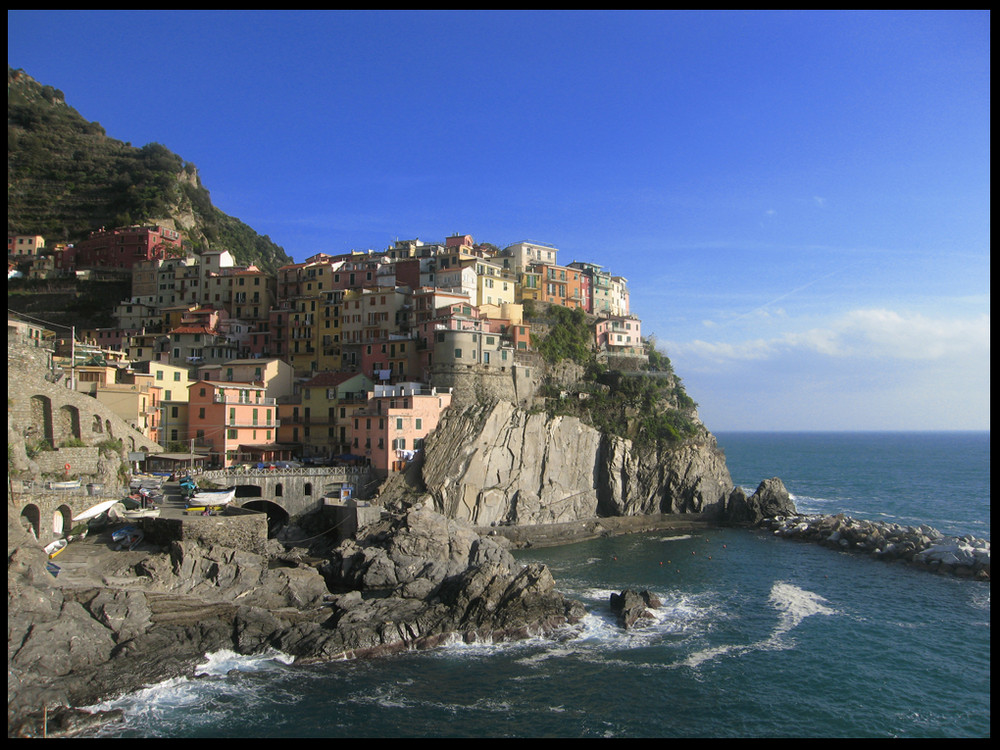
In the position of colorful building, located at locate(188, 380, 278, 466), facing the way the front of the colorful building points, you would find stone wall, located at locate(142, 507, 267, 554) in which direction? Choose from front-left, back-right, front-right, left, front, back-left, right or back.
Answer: front-right

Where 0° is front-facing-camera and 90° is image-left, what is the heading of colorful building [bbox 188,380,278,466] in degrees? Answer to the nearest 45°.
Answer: approximately 315°

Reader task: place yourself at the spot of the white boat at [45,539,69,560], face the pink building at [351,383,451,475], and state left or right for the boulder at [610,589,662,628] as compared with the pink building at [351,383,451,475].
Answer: right

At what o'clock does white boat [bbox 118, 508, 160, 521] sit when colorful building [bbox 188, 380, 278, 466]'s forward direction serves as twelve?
The white boat is roughly at 2 o'clock from the colorful building.

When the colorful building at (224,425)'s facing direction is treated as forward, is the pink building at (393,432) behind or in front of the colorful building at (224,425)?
in front

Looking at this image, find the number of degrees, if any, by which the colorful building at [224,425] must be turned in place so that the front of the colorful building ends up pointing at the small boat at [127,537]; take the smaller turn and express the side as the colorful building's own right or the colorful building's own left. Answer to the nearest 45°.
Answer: approximately 45° to the colorful building's own right

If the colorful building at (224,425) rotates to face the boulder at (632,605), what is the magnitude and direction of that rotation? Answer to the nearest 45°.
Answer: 0° — it already faces it

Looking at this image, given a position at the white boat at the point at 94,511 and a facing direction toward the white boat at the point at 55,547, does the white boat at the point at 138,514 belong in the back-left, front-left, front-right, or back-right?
back-left

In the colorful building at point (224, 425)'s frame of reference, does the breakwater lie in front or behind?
in front

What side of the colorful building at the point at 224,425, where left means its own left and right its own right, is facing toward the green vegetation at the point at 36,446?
right
